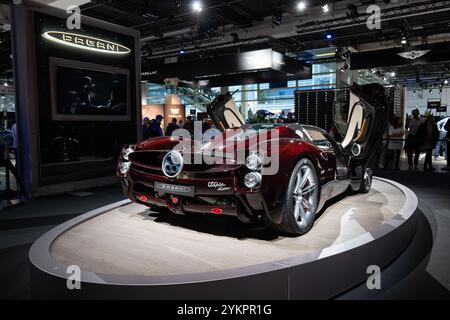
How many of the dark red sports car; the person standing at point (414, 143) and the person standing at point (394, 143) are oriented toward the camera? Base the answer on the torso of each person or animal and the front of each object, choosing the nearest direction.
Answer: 2

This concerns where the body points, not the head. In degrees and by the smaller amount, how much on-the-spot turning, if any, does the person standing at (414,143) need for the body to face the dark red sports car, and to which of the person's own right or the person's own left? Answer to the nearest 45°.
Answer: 0° — they already face it

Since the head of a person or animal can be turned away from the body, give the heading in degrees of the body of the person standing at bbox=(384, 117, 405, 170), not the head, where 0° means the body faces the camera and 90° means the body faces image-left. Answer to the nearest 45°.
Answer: approximately 0°

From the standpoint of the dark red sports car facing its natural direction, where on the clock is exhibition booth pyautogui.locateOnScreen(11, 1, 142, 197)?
The exhibition booth is roughly at 9 o'clock from the dark red sports car.

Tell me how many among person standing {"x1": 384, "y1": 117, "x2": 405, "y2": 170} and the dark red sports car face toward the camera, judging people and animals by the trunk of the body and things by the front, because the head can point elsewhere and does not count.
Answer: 1

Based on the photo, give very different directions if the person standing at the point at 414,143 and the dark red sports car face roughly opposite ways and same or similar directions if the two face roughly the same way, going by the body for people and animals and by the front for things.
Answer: very different directions

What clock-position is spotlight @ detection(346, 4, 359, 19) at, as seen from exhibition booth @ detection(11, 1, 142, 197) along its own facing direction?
The spotlight is roughly at 10 o'clock from the exhibition booth.
